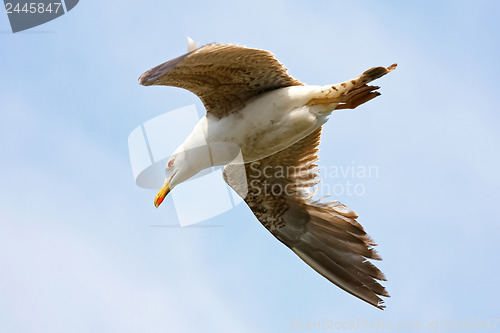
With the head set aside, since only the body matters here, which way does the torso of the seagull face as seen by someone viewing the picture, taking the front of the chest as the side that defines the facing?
to the viewer's left
